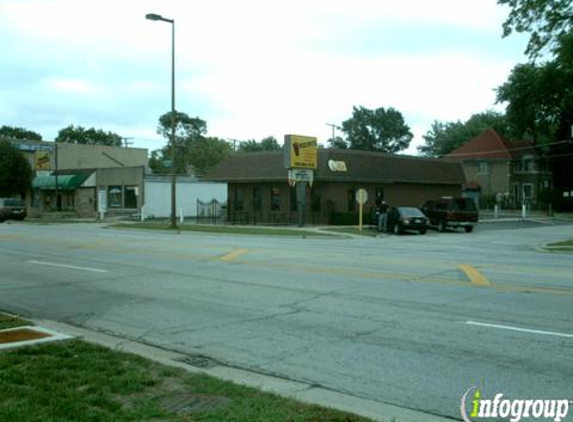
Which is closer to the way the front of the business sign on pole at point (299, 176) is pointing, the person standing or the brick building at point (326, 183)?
the person standing

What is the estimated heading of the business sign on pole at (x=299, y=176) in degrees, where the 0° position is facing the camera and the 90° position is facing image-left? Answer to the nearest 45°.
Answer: approximately 0°

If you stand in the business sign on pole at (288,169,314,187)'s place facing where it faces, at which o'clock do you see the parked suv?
The parked suv is roughly at 9 o'clock from the business sign on pole.

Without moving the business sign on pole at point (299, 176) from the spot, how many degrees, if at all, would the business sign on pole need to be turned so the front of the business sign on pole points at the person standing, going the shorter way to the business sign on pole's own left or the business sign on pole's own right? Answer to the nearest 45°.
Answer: approximately 90° to the business sign on pole's own left

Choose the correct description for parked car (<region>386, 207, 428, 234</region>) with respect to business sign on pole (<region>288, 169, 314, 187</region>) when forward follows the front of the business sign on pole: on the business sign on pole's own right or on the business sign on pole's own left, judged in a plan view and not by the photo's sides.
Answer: on the business sign on pole's own left

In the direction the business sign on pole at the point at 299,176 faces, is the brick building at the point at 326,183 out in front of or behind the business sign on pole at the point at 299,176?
behind
